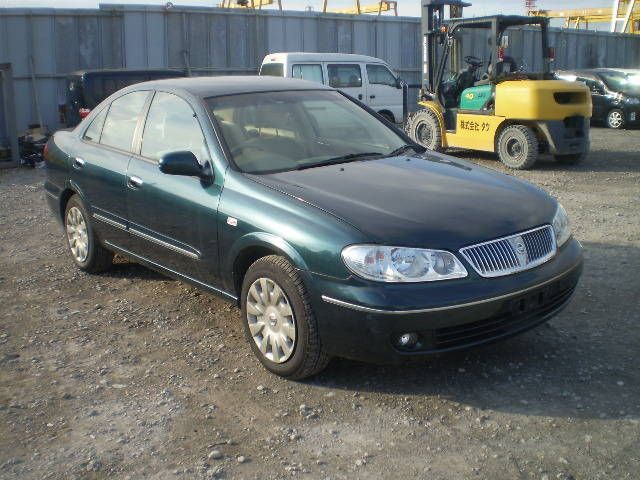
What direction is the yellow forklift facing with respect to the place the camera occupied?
facing away from the viewer and to the left of the viewer

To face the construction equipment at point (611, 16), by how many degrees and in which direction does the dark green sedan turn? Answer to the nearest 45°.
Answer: approximately 135° to its left

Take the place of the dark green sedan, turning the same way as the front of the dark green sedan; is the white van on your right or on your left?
on your left

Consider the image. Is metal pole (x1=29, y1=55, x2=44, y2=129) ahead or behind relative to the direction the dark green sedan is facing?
behind

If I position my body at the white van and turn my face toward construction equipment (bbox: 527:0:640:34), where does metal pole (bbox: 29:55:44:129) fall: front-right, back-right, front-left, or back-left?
back-left

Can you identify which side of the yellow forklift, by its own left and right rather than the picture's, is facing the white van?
front

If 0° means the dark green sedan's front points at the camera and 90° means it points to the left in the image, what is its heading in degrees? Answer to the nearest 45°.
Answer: approximately 315°

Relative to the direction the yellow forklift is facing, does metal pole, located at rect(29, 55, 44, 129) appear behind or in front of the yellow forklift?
in front

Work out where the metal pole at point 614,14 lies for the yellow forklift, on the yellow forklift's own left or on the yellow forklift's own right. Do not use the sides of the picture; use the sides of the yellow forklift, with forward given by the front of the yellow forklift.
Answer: on the yellow forklift's own right

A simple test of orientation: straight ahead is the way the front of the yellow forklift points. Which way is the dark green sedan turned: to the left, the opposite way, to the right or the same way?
the opposite way
